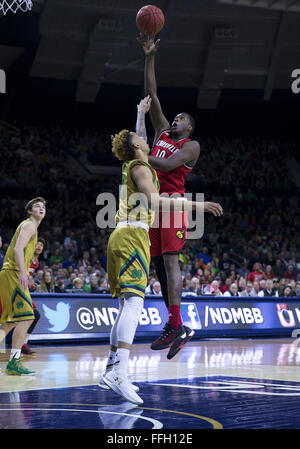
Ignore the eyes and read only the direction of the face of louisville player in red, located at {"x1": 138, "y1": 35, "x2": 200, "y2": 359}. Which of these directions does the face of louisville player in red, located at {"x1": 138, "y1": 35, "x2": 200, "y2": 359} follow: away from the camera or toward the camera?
toward the camera

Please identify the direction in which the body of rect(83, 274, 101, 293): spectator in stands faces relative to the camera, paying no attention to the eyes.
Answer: toward the camera

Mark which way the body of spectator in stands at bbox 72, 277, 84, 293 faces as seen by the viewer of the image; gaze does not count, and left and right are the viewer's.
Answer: facing the viewer

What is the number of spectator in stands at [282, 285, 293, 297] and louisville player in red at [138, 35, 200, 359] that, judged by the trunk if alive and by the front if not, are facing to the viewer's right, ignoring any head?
0

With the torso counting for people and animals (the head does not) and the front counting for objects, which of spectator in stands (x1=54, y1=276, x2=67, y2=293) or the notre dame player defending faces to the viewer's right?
the notre dame player defending

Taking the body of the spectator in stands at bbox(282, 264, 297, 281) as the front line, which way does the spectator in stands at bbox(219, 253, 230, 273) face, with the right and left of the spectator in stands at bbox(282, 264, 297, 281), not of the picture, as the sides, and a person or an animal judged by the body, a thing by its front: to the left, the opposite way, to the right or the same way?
the same way

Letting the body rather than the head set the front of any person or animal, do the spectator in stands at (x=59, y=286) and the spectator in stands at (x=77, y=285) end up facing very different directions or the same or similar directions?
same or similar directions

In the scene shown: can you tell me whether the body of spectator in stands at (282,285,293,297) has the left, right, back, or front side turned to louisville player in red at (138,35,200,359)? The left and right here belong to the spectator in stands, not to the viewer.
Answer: front

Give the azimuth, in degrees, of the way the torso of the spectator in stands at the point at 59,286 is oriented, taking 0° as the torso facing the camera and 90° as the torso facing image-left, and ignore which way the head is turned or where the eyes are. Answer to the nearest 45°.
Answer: approximately 0°

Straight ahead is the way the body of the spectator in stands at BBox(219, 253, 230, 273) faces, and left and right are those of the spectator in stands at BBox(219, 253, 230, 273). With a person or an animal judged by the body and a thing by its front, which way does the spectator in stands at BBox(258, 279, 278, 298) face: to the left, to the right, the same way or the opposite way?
the same way

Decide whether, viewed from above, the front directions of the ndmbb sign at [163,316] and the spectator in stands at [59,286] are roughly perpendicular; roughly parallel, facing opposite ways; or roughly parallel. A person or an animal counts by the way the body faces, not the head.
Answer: roughly parallel

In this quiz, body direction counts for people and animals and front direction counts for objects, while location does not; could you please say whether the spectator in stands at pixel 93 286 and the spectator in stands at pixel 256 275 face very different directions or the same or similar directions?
same or similar directions

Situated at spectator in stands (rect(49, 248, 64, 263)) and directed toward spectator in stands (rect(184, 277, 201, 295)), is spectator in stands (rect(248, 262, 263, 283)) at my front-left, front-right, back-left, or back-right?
front-left

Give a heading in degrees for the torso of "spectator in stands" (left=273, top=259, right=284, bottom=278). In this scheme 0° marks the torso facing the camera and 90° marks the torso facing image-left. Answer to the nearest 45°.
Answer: approximately 0°

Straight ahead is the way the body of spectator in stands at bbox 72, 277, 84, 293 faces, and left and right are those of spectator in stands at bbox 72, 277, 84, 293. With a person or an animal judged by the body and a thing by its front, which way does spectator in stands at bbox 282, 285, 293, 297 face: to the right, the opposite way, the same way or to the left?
the same way

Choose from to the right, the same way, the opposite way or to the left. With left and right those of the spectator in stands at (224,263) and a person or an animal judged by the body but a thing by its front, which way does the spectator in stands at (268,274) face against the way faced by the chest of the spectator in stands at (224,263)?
the same way

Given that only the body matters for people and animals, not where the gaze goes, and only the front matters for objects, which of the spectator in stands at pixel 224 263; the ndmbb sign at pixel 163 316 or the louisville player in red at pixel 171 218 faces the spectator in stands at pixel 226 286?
the spectator in stands at pixel 224 263

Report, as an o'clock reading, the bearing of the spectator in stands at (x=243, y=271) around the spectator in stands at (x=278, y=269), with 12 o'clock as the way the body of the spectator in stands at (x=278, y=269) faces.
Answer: the spectator in stands at (x=243, y=271) is roughly at 3 o'clock from the spectator in stands at (x=278, y=269).
